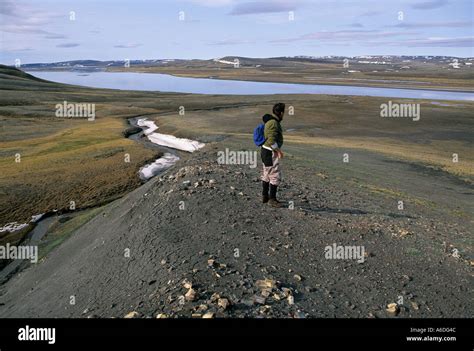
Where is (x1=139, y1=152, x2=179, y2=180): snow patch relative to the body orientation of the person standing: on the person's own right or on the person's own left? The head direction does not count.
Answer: on the person's own left

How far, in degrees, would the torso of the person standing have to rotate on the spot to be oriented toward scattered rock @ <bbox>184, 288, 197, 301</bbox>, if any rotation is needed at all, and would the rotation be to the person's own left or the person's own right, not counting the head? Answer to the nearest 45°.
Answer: approximately 90° to the person's own right

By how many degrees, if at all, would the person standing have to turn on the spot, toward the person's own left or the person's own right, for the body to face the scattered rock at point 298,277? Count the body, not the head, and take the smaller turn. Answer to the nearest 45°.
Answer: approximately 90° to the person's own right

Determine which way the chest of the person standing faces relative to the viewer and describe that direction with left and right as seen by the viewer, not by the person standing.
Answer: facing to the right of the viewer

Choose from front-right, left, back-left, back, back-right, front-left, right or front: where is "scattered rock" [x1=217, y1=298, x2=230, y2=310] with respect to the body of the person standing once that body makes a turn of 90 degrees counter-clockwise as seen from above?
back
